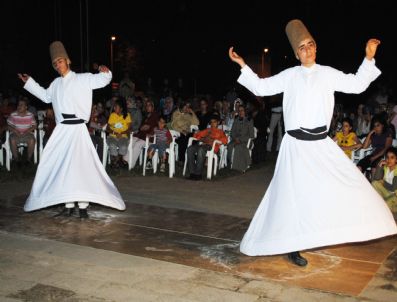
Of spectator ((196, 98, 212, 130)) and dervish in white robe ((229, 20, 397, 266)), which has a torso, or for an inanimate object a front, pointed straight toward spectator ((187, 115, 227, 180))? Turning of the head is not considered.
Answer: spectator ((196, 98, 212, 130))

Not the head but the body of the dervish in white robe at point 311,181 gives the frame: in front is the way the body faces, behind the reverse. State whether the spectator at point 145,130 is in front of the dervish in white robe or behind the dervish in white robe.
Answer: behind

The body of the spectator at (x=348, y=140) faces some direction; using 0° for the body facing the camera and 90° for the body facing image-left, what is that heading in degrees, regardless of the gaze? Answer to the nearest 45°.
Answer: approximately 45°

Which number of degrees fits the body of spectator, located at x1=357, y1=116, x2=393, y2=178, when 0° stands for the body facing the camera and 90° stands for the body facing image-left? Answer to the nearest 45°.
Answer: approximately 45°

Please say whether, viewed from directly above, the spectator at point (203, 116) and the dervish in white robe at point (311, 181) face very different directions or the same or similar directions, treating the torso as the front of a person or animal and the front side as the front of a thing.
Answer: same or similar directions

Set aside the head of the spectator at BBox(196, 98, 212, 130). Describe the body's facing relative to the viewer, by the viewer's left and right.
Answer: facing the viewer

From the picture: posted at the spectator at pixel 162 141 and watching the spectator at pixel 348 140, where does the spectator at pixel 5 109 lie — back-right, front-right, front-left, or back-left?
back-left

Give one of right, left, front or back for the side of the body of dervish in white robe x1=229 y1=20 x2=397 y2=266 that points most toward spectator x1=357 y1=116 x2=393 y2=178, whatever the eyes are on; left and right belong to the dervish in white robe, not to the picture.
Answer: back

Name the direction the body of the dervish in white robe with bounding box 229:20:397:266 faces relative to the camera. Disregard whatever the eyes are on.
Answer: toward the camera

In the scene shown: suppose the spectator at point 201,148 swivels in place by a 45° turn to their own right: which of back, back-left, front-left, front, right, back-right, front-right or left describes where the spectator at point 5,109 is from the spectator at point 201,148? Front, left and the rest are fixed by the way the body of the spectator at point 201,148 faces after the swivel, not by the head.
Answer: front-right

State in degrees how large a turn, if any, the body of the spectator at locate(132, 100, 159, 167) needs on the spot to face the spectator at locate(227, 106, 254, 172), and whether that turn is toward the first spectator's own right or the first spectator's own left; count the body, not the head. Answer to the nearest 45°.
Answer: approximately 135° to the first spectator's own left

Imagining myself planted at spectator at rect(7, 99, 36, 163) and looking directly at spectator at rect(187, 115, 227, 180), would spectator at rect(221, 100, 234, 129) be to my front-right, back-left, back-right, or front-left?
front-left

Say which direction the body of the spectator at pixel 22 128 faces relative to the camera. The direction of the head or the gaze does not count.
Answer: toward the camera

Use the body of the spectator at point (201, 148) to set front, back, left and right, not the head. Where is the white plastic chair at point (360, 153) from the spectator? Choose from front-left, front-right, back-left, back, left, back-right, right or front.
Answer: back-left

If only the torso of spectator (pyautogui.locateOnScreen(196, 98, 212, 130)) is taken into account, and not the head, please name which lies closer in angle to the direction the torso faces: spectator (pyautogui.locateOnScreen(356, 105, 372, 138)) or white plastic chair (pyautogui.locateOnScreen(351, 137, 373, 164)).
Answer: the white plastic chair

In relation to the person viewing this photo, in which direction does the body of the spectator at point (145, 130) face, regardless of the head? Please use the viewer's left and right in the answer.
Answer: facing the viewer and to the left of the viewer
